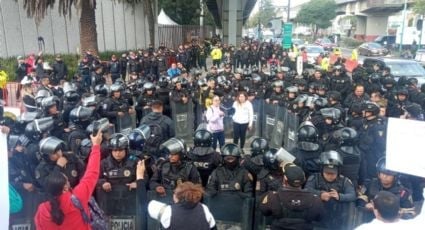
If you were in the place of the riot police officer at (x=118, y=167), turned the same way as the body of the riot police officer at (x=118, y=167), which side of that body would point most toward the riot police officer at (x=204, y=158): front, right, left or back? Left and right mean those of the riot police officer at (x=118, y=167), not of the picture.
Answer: left

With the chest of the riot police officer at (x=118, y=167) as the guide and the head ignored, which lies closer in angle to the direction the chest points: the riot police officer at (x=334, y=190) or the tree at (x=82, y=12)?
the riot police officer

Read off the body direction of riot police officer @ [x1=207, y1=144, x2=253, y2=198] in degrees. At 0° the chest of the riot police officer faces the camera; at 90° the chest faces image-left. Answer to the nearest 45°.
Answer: approximately 0°

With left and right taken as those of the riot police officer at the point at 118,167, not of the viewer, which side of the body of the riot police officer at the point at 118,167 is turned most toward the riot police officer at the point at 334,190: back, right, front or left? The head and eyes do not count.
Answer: left

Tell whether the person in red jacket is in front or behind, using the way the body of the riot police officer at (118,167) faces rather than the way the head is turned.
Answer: in front

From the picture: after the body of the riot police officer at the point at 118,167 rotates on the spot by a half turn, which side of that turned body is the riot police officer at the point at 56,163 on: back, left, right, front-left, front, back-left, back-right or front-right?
left
